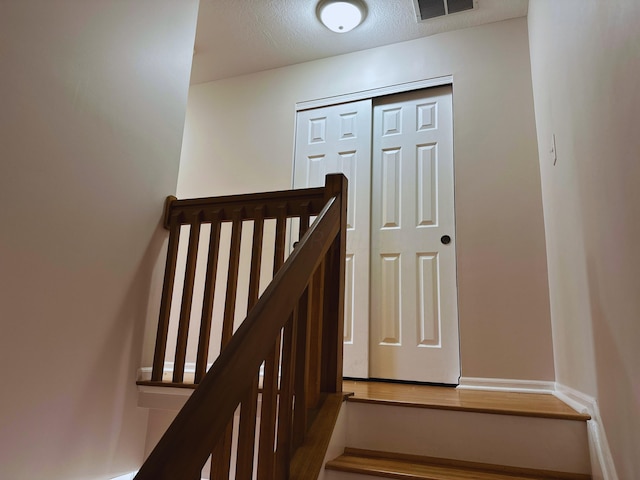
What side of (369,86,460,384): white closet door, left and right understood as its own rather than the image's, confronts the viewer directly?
front

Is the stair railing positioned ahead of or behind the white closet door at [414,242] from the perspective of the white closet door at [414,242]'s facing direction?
ahead
